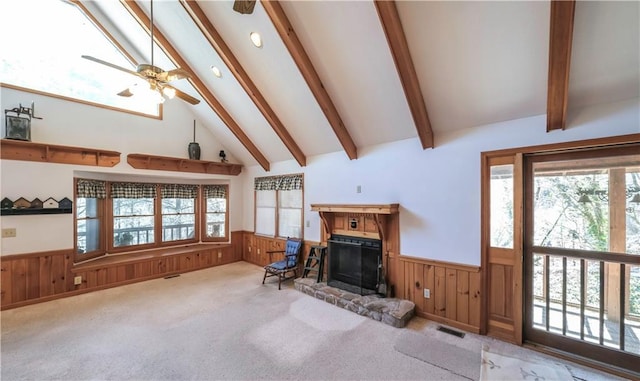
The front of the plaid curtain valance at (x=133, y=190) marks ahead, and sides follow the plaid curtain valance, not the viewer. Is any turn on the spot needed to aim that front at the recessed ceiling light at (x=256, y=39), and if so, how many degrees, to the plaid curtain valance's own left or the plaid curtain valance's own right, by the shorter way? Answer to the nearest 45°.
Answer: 0° — it already faces it

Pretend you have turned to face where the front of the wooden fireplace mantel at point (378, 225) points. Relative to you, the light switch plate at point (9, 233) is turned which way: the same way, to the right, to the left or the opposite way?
to the left

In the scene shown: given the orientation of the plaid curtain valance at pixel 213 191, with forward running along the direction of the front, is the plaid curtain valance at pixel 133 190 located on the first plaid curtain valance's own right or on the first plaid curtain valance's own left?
on the first plaid curtain valance's own right

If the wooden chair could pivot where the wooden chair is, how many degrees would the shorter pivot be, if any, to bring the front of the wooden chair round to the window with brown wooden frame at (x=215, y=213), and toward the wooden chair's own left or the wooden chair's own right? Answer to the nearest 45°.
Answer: approximately 90° to the wooden chair's own right

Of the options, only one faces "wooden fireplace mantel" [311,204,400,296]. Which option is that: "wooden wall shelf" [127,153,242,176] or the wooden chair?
the wooden wall shelf

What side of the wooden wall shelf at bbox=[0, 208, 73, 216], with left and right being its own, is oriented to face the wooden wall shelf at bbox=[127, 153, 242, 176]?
left

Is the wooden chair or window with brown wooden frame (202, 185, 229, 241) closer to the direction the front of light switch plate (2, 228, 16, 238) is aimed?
the wooden chair
